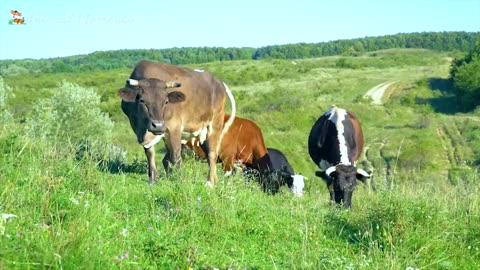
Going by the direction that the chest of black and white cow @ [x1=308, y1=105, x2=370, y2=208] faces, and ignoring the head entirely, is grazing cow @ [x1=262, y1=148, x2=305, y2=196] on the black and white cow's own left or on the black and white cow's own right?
on the black and white cow's own right

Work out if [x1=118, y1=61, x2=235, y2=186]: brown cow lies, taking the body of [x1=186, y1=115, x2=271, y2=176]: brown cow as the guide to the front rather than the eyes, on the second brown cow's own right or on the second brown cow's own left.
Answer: on the second brown cow's own left

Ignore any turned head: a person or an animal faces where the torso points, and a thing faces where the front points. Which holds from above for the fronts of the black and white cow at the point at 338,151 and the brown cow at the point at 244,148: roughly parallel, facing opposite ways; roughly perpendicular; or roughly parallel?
roughly perpendicular

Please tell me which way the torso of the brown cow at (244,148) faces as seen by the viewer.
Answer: to the viewer's left

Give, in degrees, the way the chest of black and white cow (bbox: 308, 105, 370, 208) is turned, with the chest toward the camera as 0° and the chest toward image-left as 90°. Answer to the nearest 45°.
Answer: approximately 0°

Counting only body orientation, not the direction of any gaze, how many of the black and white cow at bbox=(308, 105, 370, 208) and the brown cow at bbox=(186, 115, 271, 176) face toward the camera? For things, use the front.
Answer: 1

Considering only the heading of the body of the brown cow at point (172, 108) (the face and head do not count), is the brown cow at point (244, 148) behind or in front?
behind

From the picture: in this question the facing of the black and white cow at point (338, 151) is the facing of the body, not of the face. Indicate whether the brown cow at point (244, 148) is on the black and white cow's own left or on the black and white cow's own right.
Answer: on the black and white cow's own right

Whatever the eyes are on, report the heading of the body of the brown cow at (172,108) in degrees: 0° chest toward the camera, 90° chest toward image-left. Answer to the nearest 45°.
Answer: approximately 45°
